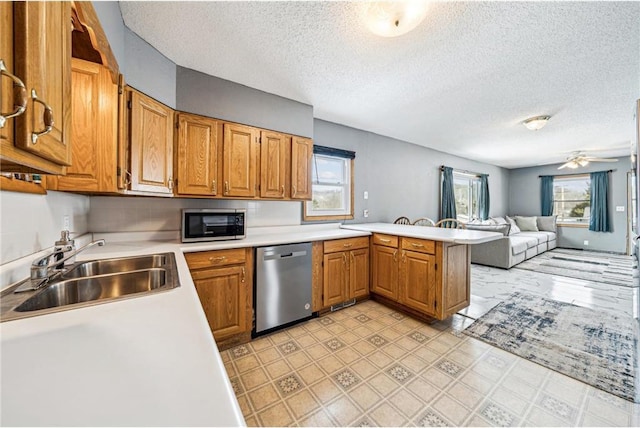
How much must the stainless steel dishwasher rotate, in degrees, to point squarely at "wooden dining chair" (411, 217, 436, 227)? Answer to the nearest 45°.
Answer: approximately 90° to its left

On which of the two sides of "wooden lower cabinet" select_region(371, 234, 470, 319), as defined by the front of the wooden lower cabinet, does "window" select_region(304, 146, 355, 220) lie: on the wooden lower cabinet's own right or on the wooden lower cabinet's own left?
on the wooden lower cabinet's own right

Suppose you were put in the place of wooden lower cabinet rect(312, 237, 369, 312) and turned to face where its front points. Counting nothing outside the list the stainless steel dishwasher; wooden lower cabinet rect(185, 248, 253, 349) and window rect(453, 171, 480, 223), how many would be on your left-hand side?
1

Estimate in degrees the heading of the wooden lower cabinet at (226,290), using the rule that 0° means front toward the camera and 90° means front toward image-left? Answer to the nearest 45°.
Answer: approximately 315°

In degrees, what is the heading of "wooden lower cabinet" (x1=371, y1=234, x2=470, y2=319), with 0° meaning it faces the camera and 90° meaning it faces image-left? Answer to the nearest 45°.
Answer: approximately 45°

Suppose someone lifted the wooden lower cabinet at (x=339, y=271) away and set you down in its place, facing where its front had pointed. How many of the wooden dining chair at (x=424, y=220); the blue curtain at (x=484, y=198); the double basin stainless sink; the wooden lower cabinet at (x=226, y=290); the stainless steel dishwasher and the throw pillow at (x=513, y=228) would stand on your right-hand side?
3

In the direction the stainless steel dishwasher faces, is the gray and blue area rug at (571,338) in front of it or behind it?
in front

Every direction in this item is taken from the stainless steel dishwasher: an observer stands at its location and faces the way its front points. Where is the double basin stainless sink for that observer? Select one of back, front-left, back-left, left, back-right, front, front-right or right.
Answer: right

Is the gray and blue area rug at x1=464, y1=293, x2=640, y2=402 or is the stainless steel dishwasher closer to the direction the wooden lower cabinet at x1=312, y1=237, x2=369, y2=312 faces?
the gray and blue area rug
